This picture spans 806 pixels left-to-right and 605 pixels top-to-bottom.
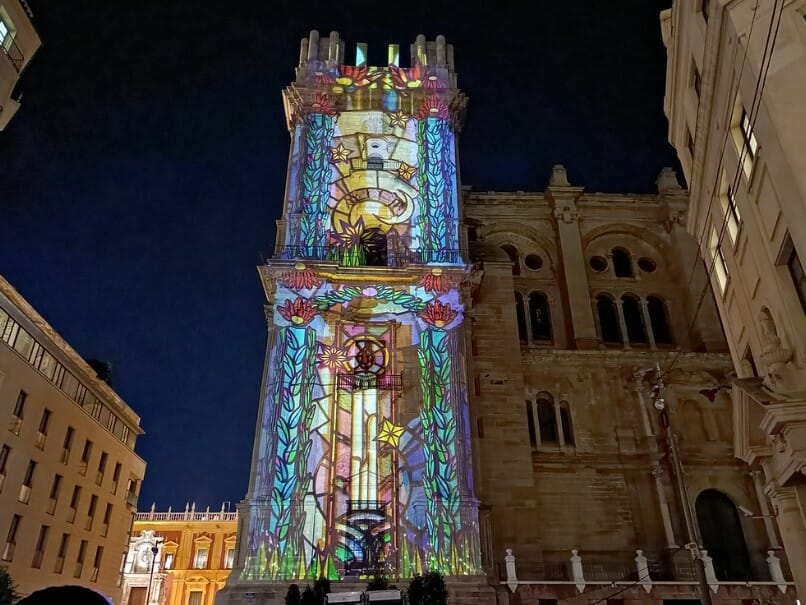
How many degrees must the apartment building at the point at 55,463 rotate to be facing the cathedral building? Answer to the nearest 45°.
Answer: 0° — it already faces it

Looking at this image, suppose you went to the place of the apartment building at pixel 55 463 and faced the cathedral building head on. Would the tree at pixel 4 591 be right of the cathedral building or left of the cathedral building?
right

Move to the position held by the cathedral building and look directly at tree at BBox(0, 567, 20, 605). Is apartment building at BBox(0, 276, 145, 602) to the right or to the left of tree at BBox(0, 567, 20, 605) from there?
right

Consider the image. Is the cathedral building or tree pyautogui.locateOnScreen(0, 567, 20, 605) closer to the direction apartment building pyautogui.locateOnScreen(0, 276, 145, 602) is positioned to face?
the cathedral building

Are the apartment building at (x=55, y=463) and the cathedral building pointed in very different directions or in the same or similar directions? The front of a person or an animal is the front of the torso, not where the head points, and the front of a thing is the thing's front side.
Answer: very different directions

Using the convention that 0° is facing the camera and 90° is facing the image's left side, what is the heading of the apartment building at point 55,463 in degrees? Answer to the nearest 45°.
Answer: approximately 315°

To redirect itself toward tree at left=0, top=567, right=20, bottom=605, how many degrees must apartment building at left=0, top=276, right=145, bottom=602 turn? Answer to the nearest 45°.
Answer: approximately 45° to its right
